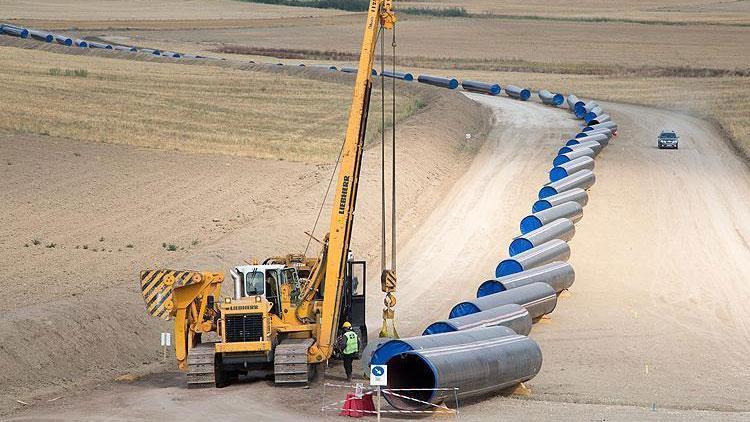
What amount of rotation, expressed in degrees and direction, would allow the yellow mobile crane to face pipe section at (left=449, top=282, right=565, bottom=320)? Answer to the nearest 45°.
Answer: approximately 135° to its left

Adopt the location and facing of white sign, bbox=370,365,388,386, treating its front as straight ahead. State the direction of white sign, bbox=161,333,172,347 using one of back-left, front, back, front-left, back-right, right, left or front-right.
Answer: back-right

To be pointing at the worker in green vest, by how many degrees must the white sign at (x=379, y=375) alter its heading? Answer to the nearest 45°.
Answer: approximately 180°

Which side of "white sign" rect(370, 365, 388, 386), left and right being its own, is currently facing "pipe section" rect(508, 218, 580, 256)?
back

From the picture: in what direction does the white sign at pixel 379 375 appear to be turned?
toward the camera

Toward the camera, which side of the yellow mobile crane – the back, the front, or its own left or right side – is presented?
front

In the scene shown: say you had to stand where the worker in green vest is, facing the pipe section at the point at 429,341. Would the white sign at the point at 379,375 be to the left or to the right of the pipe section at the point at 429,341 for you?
right

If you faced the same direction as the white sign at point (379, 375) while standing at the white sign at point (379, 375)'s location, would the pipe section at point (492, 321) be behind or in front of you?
behind

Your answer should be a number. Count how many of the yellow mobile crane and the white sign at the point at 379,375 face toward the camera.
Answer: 2

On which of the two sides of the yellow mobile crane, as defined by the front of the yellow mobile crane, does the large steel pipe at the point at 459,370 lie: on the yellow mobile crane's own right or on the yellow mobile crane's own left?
on the yellow mobile crane's own left

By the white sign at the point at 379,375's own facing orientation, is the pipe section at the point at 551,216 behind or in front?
behind

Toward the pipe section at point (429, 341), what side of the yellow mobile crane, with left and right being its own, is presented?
left
